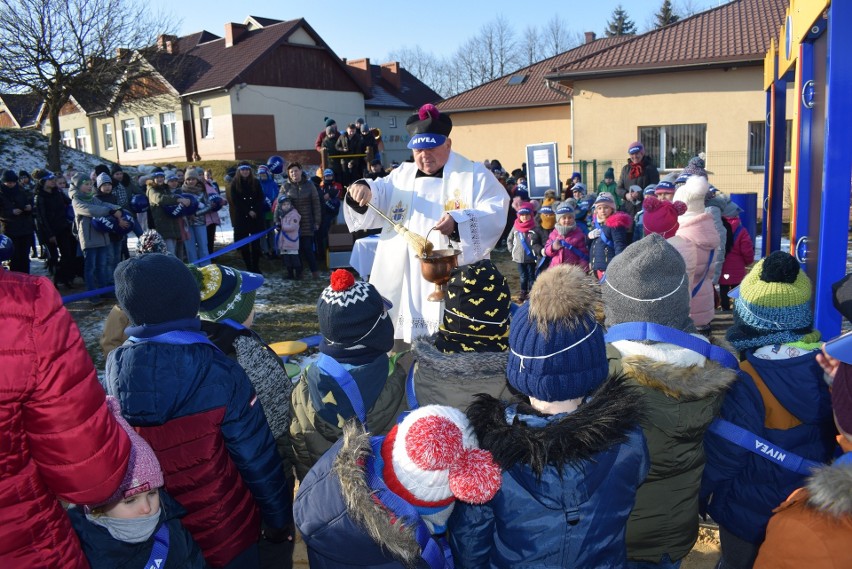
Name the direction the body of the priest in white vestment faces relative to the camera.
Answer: toward the camera

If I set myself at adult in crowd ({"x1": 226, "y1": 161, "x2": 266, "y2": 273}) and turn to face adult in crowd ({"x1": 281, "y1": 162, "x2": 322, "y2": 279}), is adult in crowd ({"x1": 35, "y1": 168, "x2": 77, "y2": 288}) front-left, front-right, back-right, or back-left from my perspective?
back-right

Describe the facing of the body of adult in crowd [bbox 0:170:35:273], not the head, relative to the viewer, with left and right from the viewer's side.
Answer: facing the viewer and to the right of the viewer

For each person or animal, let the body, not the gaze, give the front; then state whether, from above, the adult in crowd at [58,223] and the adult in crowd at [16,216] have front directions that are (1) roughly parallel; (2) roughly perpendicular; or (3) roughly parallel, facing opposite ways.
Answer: roughly parallel

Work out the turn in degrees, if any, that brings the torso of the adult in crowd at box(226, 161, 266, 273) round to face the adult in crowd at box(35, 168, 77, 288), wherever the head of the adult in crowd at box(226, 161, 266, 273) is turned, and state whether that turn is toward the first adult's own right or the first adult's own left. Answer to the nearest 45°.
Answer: approximately 90° to the first adult's own right

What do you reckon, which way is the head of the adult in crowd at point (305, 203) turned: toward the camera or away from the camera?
toward the camera

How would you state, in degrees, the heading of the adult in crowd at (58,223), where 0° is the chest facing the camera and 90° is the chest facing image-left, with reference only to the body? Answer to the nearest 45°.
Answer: approximately 315°

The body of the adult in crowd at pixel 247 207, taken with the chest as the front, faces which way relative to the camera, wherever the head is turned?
toward the camera

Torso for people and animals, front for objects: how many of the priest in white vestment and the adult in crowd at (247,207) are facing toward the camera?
2

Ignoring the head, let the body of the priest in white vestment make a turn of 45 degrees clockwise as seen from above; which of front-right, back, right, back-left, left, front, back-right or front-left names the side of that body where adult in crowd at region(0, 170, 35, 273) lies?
right

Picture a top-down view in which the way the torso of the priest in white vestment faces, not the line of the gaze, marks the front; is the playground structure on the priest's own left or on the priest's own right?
on the priest's own left

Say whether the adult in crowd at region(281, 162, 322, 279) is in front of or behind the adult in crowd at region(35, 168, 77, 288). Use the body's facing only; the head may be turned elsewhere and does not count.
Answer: in front

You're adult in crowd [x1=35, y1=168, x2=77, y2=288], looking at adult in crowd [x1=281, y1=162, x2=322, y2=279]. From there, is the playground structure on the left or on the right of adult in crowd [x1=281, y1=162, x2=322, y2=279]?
right
